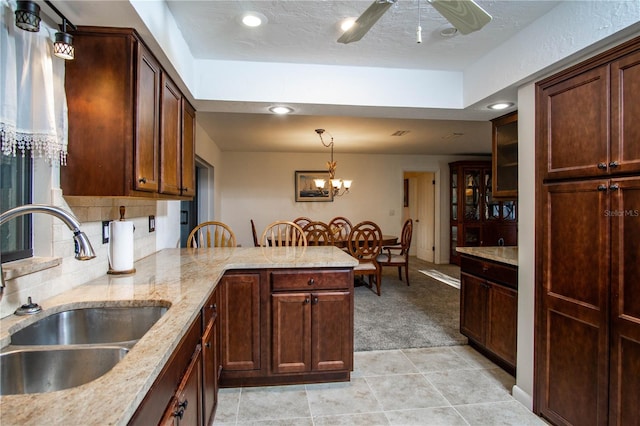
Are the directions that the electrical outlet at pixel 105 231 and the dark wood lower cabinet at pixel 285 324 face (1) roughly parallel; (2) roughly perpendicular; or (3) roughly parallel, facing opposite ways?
roughly perpendicular

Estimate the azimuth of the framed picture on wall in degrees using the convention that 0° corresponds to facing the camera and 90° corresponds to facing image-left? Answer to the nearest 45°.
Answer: approximately 0°

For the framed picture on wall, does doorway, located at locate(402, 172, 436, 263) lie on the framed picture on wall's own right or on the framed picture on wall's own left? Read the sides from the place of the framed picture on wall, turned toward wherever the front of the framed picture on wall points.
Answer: on the framed picture on wall's own left

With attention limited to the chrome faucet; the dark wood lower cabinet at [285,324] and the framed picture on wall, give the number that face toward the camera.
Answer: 2

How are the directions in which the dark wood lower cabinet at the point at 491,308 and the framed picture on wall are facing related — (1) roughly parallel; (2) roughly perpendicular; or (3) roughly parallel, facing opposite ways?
roughly perpendicular

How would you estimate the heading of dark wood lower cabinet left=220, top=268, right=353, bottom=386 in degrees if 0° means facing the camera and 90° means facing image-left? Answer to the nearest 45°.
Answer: approximately 0°

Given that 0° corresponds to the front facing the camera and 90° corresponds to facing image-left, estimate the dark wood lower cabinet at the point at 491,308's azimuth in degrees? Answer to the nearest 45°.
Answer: approximately 45°

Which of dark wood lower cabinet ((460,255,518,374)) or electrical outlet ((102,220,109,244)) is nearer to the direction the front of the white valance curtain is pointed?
the dark wood lower cabinet

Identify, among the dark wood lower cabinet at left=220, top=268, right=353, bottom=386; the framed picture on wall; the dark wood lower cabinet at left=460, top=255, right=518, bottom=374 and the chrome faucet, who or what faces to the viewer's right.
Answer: the chrome faucet
